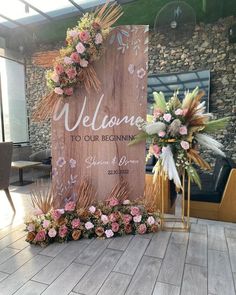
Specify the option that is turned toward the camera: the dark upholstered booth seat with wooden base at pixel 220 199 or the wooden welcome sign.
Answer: the wooden welcome sign

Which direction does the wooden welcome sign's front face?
toward the camera

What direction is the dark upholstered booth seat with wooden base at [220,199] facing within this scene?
to the viewer's left

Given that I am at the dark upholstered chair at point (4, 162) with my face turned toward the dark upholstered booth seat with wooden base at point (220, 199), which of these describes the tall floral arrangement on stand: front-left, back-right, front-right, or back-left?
front-right

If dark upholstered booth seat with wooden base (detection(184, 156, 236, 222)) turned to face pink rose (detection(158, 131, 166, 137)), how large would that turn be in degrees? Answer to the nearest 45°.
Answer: approximately 45° to its left

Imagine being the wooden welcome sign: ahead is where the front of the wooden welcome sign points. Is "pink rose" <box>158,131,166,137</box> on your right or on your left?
on your left

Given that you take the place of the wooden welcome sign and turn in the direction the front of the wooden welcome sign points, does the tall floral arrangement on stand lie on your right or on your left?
on your left

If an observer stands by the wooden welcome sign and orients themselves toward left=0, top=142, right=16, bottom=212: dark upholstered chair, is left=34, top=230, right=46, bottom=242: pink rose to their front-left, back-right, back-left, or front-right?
front-left

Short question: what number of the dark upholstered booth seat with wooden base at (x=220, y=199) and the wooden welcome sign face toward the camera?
1

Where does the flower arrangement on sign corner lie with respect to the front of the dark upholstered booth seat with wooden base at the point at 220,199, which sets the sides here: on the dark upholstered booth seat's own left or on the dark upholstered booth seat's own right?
on the dark upholstered booth seat's own left
